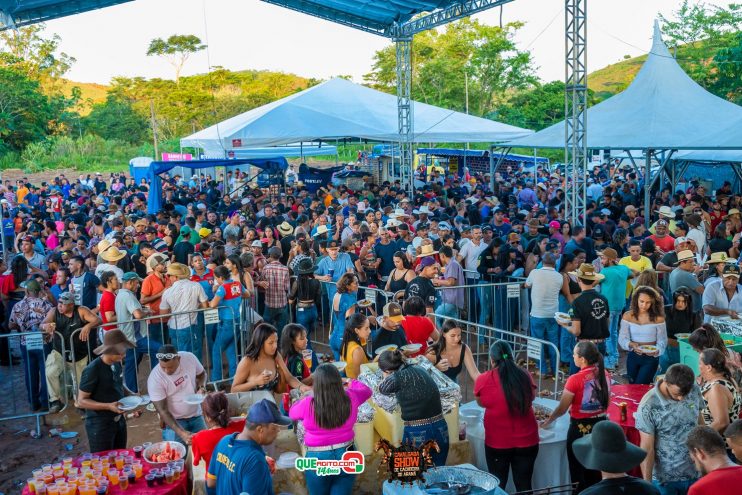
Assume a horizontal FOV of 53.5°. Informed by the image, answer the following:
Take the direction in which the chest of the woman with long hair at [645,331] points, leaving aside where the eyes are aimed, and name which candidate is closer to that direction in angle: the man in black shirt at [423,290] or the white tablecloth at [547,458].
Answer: the white tablecloth

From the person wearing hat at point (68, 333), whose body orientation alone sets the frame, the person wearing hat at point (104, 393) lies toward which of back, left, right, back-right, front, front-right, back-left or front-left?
front

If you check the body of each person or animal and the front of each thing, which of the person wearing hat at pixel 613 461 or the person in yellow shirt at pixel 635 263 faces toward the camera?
the person in yellow shirt

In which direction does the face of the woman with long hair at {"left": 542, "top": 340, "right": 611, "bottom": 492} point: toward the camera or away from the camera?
away from the camera

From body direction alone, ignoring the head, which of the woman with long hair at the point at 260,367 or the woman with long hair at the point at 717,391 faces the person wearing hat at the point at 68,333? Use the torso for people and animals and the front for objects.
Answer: the woman with long hair at the point at 717,391

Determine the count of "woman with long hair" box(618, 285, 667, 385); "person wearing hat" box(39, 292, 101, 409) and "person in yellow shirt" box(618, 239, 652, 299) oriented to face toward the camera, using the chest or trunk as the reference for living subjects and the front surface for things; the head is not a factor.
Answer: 3

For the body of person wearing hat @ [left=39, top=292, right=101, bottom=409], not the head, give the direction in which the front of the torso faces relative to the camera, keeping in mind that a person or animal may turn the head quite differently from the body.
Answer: toward the camera

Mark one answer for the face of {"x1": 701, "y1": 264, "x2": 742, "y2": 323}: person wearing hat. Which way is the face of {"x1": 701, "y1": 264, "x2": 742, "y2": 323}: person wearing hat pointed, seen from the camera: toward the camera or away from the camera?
toward the camera

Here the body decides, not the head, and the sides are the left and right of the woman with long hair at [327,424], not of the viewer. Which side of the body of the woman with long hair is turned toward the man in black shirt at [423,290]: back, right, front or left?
front

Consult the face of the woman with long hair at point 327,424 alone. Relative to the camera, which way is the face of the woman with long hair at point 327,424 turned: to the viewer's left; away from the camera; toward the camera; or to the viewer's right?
away from the camera

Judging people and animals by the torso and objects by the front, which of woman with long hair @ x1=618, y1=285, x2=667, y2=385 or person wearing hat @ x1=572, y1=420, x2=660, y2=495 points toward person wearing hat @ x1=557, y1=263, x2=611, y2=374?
person wearing hat @ x1=572, y1=420, x2=660, y2=495

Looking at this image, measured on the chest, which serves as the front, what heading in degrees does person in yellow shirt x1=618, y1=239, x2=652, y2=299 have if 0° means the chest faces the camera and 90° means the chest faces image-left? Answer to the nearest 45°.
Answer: approximately 0°

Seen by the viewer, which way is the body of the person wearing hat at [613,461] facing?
away from the camera

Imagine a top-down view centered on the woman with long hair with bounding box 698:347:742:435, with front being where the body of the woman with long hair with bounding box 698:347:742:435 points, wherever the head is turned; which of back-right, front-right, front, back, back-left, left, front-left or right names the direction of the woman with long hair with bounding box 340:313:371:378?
front

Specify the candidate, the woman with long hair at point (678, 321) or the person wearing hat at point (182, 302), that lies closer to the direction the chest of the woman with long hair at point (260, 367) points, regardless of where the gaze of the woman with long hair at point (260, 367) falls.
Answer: the woman with long hair

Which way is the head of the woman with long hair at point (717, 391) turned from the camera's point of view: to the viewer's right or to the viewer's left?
to the viewer's left
